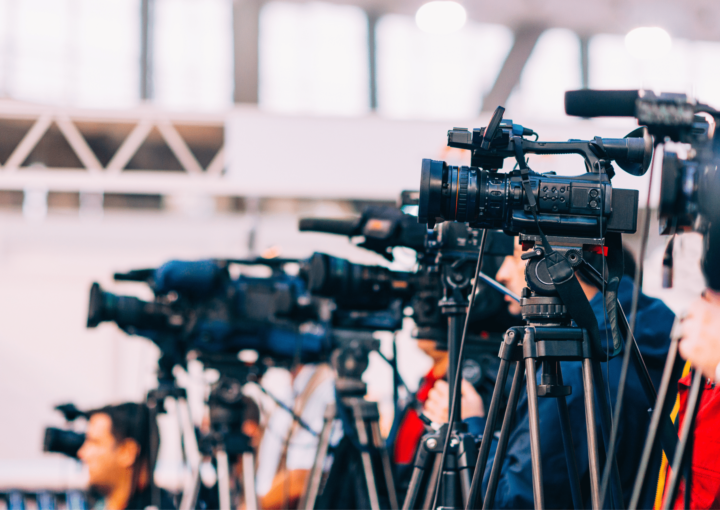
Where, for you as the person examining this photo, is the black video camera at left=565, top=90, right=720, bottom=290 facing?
facing to the left of the viewer

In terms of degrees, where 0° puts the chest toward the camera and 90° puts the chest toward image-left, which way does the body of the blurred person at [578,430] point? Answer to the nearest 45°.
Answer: approximately 90°

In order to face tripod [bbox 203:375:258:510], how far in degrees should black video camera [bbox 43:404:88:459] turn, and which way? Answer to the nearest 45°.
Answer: approximately 135° to its left

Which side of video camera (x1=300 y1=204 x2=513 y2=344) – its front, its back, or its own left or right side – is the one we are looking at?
left

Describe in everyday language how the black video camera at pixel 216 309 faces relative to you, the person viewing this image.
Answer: facing to the left of the viewer

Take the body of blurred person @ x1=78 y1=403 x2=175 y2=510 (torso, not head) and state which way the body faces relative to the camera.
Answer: to the viewer's left

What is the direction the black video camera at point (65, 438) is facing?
to the viewer's left

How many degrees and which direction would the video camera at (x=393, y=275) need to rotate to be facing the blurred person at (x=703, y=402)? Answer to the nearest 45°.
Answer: approximately 135° to its left

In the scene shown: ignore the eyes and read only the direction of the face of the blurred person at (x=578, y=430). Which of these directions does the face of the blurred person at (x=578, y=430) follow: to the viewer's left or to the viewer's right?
to the viewer's left

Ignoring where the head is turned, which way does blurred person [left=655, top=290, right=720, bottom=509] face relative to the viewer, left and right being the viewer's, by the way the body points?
facing to the left of the viewer
